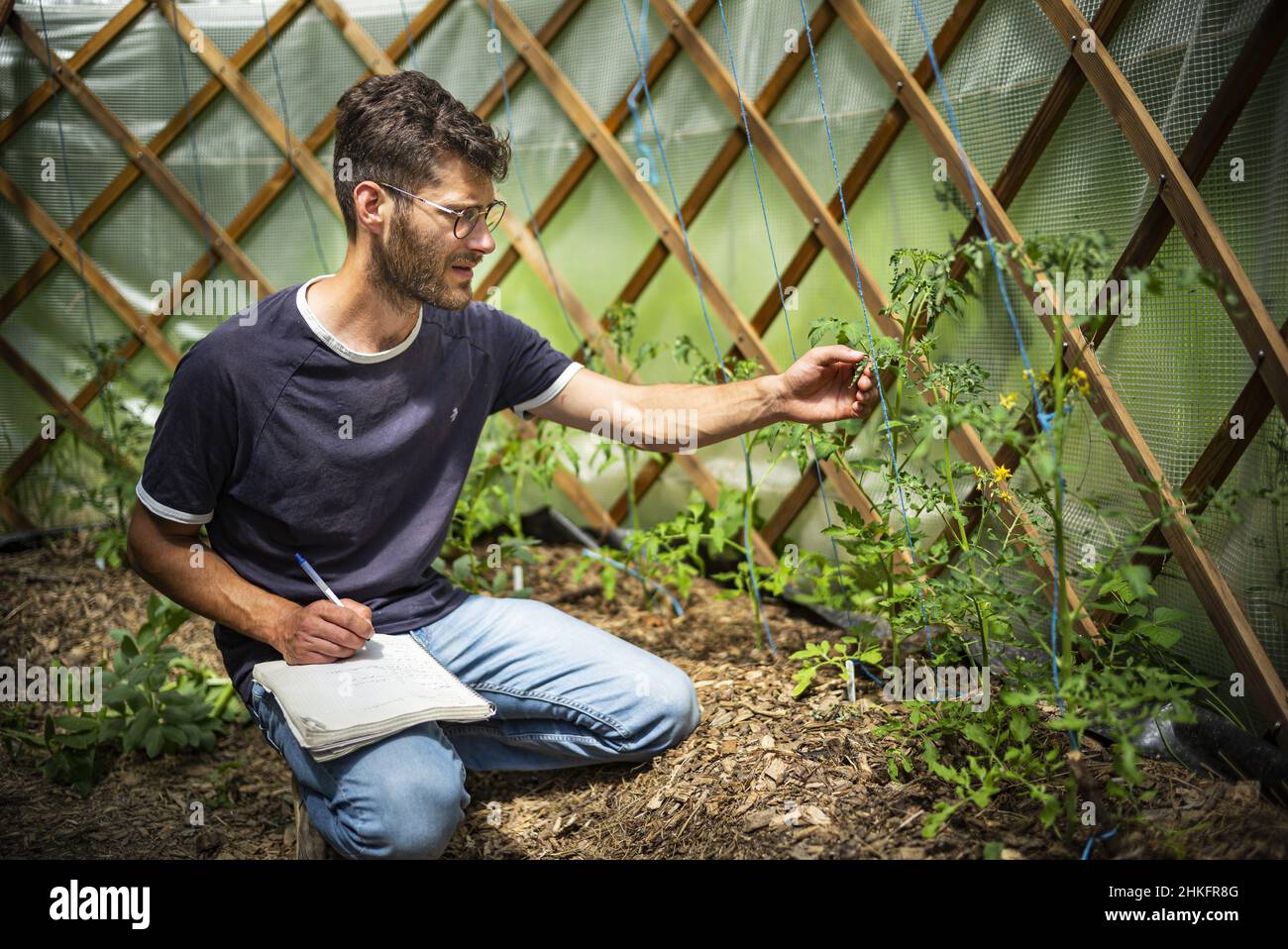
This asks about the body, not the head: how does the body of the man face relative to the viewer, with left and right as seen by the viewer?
facing the viewer and to the right of the viewer
